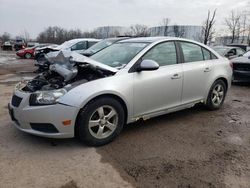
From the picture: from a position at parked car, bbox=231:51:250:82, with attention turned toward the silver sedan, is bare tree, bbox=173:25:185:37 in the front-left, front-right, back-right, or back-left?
back-right

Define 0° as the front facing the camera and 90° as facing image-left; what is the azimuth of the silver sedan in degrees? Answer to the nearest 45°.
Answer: approximately 45°

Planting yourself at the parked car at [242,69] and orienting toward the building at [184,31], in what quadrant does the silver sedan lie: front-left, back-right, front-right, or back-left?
back-left

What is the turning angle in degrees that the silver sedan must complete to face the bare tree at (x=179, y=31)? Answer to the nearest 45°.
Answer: approximately 135° to its right

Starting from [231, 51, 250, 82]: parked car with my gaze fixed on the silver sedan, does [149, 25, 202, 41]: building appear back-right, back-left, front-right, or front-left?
back-right

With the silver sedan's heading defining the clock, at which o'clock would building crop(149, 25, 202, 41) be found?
The building is roughly at 5 o'clock from the silver sedan.

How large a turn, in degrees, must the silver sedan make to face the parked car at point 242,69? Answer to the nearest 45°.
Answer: approximately 180°
